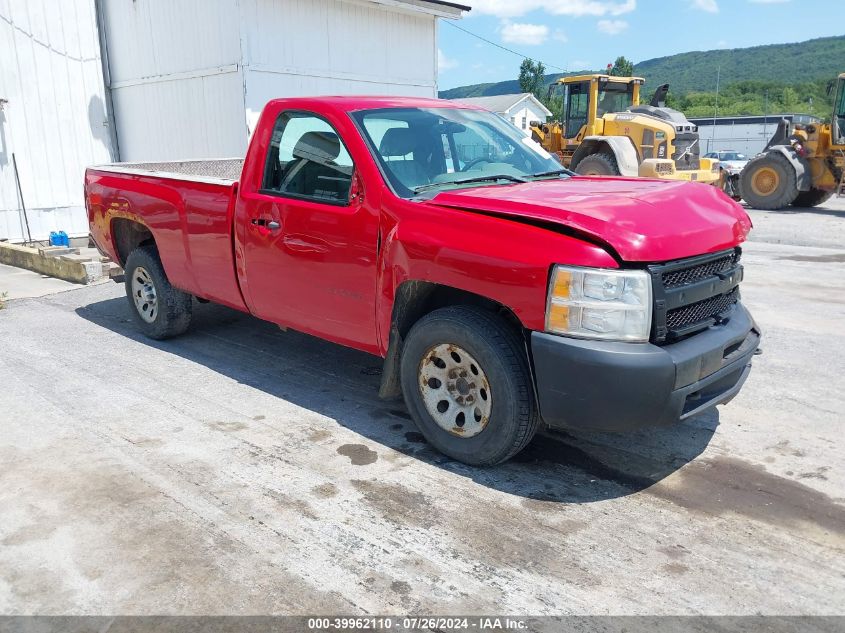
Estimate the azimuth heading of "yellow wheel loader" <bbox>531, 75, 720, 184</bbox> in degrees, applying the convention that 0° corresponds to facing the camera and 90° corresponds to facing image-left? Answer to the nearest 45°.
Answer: approximately 135°

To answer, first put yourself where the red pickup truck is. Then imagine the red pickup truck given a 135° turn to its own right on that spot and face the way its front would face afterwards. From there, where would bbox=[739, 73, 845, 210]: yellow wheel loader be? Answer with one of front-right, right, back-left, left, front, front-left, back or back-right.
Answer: back-right

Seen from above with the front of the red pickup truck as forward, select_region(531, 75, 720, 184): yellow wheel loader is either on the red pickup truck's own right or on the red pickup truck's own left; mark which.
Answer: on the red pickup truck's own left

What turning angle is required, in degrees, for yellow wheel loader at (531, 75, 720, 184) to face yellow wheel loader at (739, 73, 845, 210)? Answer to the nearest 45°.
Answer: approximately 135° to its right

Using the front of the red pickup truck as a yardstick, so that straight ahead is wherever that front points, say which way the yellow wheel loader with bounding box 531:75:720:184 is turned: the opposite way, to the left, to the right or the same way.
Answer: the opposite way

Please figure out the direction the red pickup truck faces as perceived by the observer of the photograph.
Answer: facing the viewer and to the right of the viewer

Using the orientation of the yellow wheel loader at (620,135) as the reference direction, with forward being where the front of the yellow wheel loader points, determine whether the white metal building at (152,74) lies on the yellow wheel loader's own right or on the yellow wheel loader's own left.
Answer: on the yellow wheel loader's own left

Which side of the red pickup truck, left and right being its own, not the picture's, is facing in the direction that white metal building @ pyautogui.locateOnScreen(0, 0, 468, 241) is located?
back
